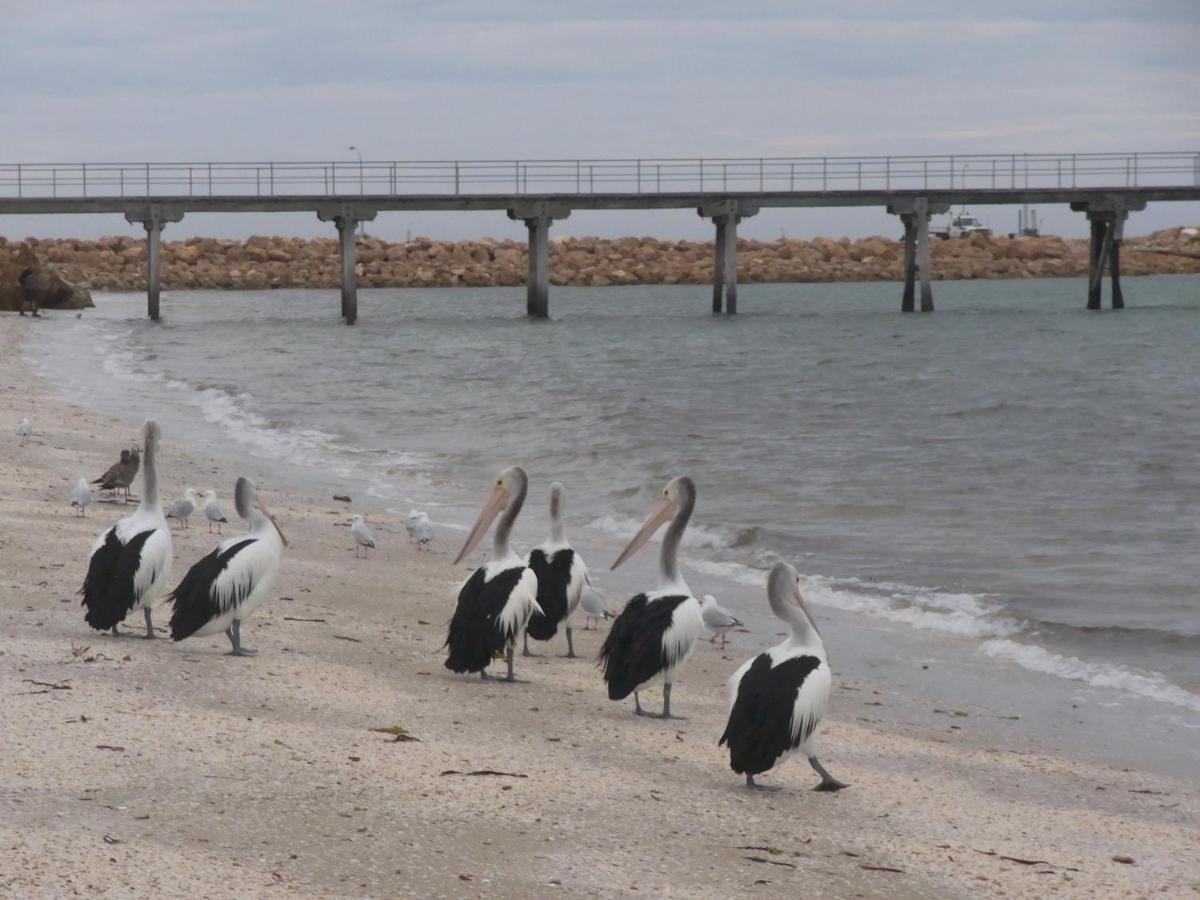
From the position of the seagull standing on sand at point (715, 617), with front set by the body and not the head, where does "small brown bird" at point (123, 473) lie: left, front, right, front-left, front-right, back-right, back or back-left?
front-right

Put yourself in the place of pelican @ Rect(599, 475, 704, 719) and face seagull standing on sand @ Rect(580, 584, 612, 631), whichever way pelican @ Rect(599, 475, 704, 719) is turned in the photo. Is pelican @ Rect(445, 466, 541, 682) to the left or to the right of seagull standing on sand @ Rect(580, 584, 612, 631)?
left

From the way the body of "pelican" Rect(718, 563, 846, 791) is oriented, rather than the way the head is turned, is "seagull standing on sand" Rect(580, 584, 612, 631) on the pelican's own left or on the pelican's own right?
on the pelican's own left

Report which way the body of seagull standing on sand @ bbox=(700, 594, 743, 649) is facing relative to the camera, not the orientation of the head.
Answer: to the viewer's left
